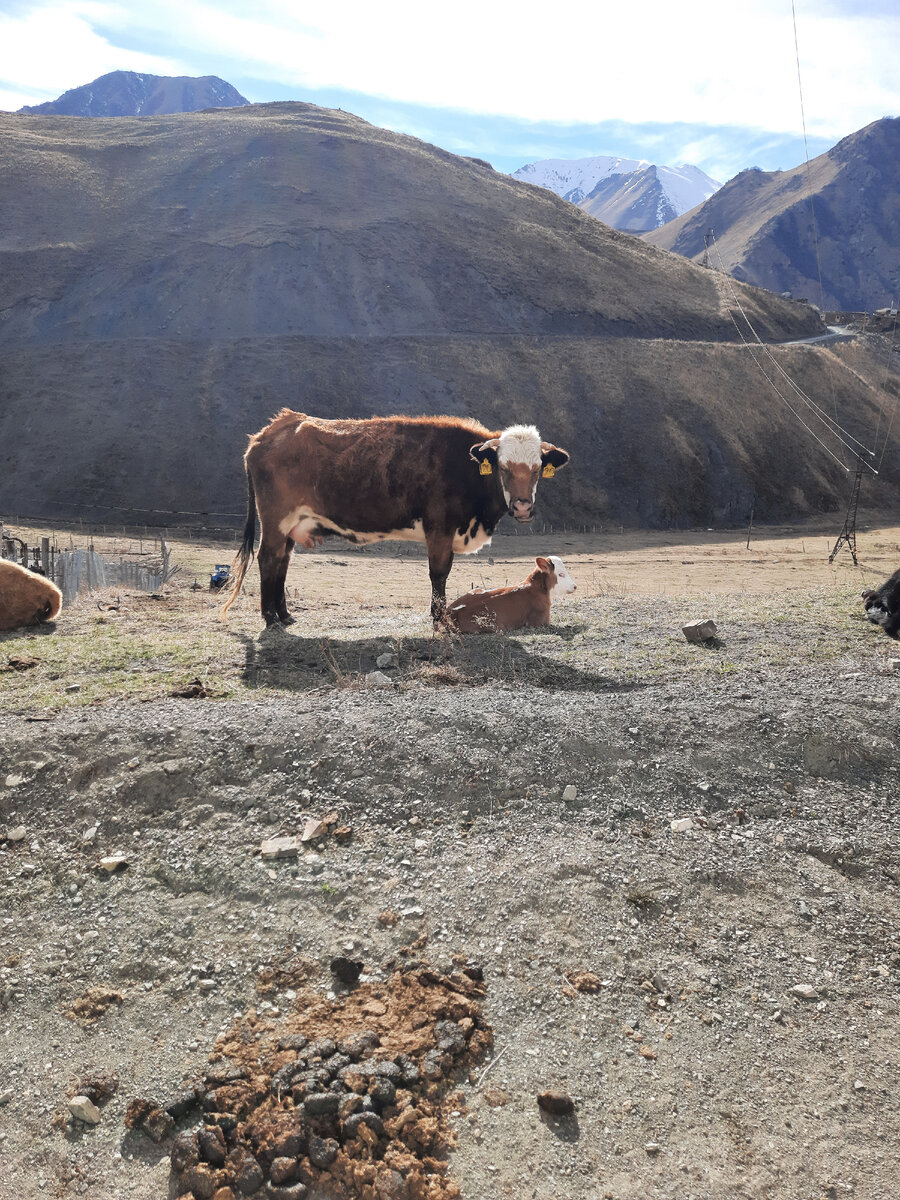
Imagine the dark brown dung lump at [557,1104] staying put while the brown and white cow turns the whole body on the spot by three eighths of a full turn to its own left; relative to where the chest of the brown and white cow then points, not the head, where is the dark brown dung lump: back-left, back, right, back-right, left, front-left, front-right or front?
back-left

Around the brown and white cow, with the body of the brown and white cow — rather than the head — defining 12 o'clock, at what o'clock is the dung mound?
The dung mound is roughly at 3 o'clock from the brown and white cow.

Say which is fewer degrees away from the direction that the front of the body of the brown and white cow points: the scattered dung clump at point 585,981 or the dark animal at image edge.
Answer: the dark animal at image edge

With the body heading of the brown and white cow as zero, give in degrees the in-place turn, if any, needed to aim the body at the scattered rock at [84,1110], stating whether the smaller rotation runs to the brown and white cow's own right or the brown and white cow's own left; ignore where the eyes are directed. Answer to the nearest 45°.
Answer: approximately 90° to the brown and white cow's own right

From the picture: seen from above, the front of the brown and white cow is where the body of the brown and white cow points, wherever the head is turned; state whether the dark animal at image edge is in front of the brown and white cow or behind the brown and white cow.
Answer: in front

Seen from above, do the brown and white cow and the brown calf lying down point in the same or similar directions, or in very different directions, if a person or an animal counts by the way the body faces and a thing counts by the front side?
same or similar directions

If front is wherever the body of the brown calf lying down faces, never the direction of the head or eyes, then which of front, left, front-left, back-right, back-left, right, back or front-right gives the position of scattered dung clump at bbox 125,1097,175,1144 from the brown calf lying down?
right

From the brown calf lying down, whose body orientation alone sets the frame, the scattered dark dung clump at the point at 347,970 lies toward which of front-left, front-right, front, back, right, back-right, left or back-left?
right

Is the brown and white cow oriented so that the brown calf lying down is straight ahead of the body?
yes

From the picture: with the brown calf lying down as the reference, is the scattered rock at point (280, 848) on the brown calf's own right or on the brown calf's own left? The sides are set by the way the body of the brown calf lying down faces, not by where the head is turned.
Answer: on the brown calf's own right

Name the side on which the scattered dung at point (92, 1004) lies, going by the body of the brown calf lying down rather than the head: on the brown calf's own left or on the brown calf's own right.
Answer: on the brown calf's own right

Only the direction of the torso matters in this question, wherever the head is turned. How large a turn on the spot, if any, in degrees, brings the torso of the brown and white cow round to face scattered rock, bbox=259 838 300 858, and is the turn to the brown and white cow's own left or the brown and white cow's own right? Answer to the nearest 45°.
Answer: approximately 90° to the brown and white cow's own right

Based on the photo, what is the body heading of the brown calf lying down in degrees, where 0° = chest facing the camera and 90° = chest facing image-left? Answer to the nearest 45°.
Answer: approximately 270°

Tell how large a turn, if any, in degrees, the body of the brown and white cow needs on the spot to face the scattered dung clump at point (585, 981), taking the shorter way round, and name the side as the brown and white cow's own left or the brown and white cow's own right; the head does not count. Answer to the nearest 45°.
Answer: approximately 90° to the brown and white cow's own right

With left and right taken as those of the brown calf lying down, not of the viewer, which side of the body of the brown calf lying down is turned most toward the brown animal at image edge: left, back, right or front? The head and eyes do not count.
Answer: back

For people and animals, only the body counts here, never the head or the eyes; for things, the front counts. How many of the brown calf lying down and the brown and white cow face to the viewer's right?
2

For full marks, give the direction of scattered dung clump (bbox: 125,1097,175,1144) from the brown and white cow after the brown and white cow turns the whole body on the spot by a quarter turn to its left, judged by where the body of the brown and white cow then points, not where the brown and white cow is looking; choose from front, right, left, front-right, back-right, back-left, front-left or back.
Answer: back

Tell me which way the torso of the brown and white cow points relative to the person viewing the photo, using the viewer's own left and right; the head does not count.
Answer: facing to the right of the viewer
